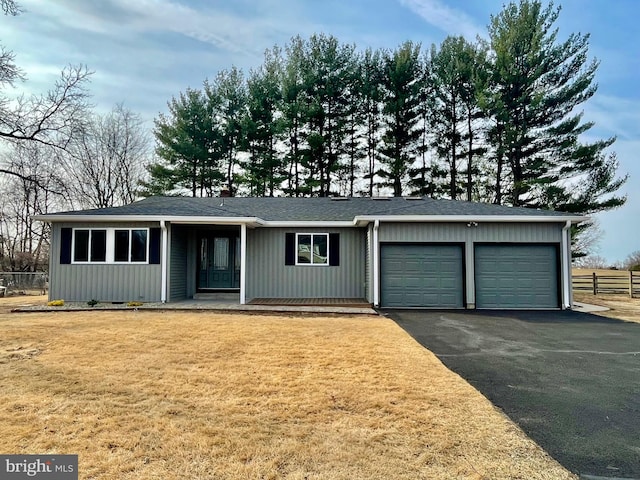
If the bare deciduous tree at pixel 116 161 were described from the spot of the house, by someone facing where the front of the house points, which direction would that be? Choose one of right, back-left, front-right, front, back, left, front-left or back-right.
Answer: back-right

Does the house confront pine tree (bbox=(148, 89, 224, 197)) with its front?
no

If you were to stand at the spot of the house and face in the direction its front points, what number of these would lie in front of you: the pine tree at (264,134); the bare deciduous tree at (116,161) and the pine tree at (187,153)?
0

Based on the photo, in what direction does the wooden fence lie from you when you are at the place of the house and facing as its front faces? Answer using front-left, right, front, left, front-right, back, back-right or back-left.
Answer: back-left

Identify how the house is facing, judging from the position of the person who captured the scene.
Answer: facing the viewer

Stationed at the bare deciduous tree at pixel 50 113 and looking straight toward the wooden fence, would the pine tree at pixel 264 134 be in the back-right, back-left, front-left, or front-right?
front-left

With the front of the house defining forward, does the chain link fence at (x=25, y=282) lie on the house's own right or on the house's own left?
on the house's own right

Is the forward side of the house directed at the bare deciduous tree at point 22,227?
no

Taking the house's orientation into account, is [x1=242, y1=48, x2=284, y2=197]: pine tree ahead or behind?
behind

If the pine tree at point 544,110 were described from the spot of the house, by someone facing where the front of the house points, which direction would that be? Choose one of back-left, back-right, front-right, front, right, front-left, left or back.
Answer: back-left

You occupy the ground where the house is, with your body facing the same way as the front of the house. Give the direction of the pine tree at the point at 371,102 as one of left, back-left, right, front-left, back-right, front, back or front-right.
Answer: back
